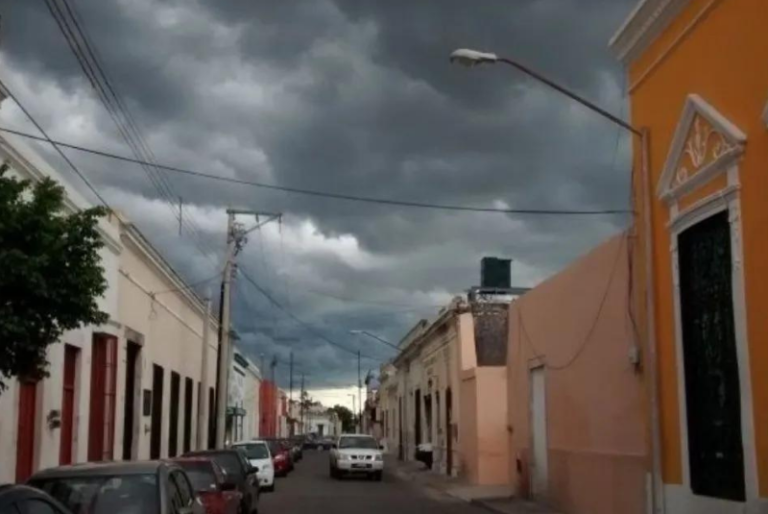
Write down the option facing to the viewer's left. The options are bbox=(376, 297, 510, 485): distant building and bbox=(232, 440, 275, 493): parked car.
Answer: the distant building

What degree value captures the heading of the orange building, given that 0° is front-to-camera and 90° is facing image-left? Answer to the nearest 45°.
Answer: approximately 45°

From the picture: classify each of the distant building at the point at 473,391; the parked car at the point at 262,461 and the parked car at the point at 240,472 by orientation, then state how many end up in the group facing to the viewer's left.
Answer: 1

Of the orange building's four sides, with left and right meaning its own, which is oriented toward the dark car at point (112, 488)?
front

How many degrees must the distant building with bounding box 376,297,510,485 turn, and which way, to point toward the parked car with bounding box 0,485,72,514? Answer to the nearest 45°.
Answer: approximately 90° to its left

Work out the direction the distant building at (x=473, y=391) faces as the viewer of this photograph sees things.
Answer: facing to the left of the viewer

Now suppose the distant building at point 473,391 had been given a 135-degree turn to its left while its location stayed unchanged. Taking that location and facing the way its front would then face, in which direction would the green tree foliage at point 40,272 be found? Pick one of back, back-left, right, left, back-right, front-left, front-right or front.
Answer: front-right
